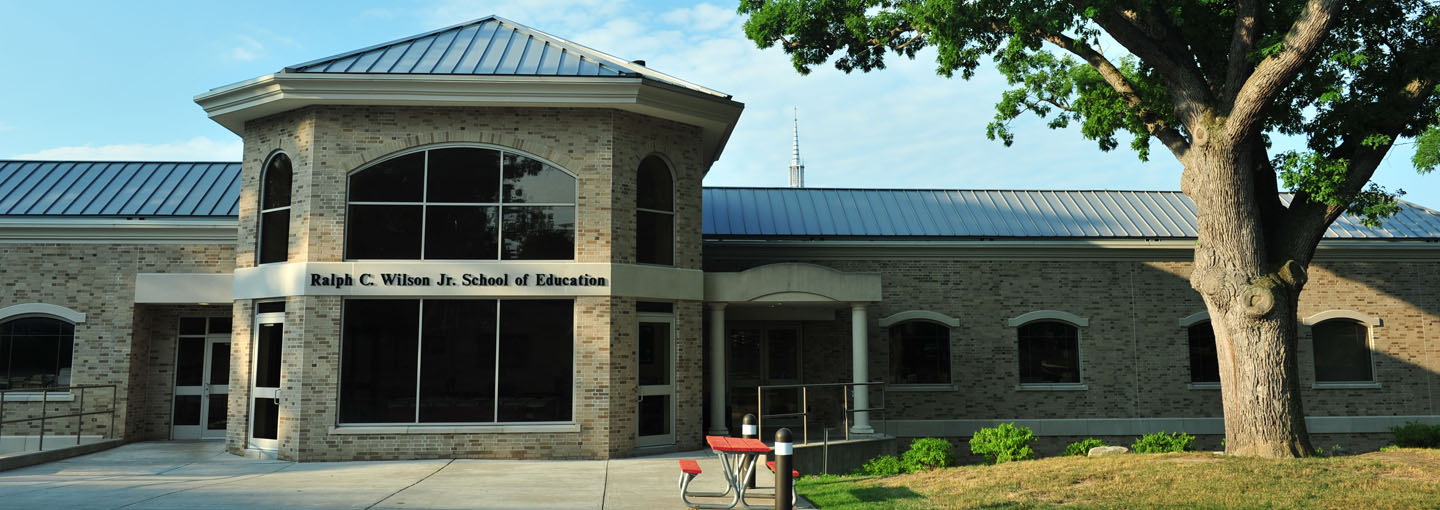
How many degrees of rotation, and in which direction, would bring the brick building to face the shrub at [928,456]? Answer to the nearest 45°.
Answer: approximately 90° to its left

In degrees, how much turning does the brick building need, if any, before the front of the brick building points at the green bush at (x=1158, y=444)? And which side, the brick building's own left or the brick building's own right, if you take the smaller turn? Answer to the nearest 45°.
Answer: approximately 90° to the brick building's own left

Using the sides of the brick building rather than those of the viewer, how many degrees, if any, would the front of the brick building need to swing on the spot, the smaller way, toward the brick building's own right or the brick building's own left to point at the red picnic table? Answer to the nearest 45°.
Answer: approximately 45° to the brick building's own left

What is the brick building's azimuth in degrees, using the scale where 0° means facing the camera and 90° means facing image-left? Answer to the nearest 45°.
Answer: approximately 0°

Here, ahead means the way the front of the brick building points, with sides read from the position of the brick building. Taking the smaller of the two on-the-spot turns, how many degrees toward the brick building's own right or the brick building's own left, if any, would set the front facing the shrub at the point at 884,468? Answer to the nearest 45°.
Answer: approximately 45° to the brick building's own left
